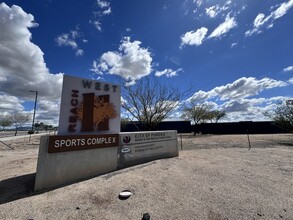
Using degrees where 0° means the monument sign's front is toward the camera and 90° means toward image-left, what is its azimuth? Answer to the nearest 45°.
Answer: approximately 315°

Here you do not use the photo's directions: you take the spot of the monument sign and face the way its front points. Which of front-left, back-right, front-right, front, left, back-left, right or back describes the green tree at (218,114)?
left
